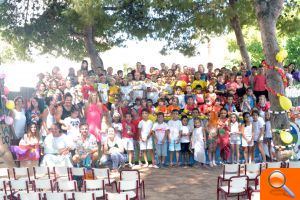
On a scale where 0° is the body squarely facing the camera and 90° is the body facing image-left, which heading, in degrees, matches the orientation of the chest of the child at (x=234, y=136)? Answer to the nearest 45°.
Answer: approximately 0°

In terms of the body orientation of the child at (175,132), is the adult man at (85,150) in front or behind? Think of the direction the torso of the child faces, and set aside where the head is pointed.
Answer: in front

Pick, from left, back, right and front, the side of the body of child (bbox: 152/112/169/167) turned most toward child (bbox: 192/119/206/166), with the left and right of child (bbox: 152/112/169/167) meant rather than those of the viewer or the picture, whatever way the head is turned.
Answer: left

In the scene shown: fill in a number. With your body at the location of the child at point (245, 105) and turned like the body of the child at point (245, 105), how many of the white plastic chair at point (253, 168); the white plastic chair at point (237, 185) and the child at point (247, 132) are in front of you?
3

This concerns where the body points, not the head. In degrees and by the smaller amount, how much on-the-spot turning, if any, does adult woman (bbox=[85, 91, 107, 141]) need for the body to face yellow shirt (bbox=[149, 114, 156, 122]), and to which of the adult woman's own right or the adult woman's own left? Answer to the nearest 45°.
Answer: approximately 90° to the adult woman's own left

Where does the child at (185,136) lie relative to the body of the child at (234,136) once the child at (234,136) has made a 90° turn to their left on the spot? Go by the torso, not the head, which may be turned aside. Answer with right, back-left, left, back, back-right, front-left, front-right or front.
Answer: back

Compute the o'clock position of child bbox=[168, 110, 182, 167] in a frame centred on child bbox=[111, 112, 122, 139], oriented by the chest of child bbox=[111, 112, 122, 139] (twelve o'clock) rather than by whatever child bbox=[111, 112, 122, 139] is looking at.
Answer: child bbox=[168, 110, 182, 167] is roughly at 9 o'clock from child bbox=[111, 112, 122, 139].

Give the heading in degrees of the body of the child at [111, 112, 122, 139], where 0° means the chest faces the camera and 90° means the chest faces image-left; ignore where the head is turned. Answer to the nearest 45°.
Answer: approximately 0°

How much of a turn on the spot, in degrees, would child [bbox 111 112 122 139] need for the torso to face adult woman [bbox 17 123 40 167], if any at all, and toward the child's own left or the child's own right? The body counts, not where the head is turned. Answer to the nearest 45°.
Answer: approximately 90° to the child's own right

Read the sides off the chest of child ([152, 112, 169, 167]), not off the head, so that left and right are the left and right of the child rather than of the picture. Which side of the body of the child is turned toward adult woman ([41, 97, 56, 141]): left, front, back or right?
right

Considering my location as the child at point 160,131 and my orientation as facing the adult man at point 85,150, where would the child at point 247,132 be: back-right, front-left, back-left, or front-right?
back-left
